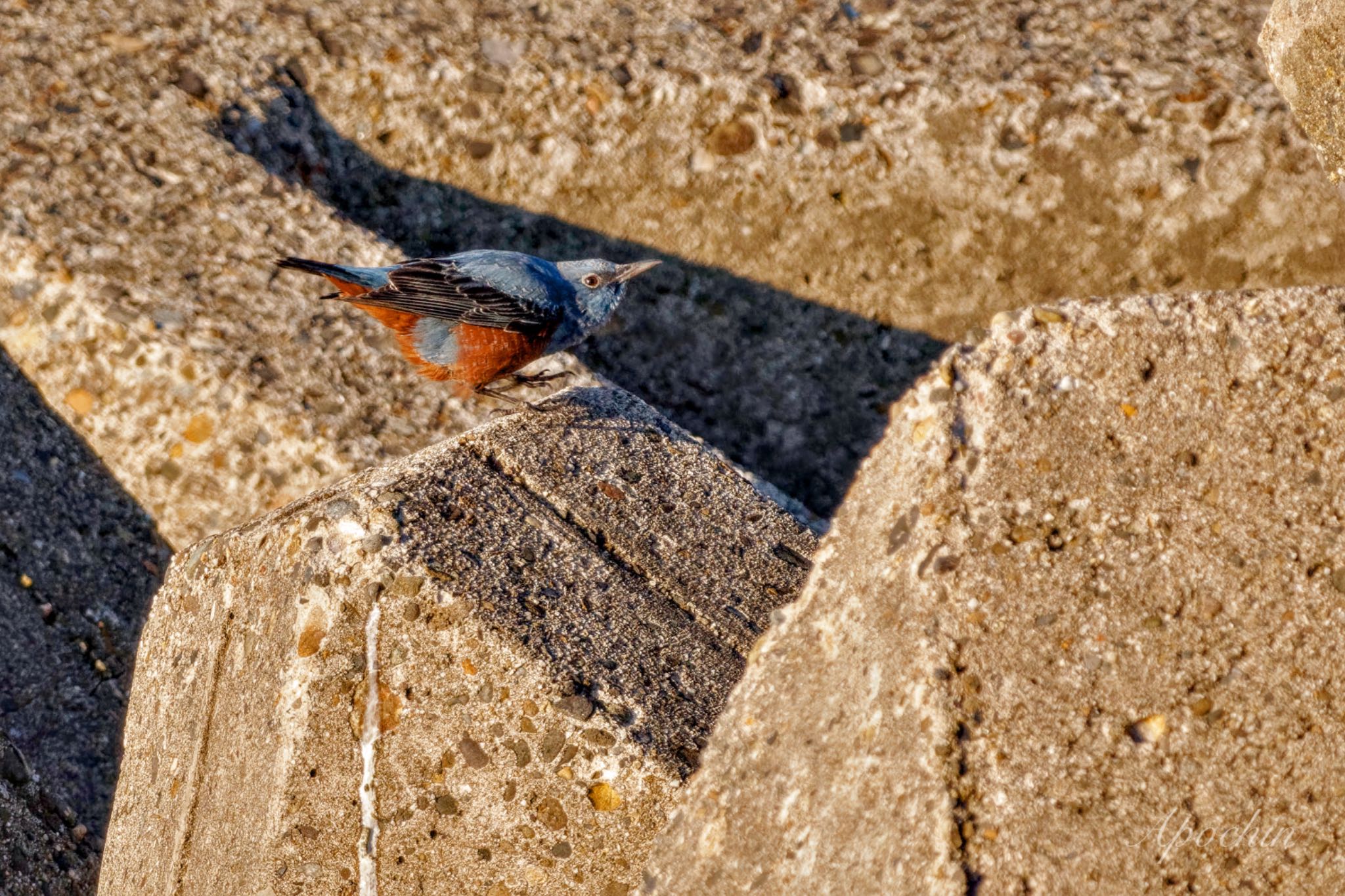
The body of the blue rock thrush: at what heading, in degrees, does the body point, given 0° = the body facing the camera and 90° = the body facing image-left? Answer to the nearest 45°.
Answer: approximately 270°
